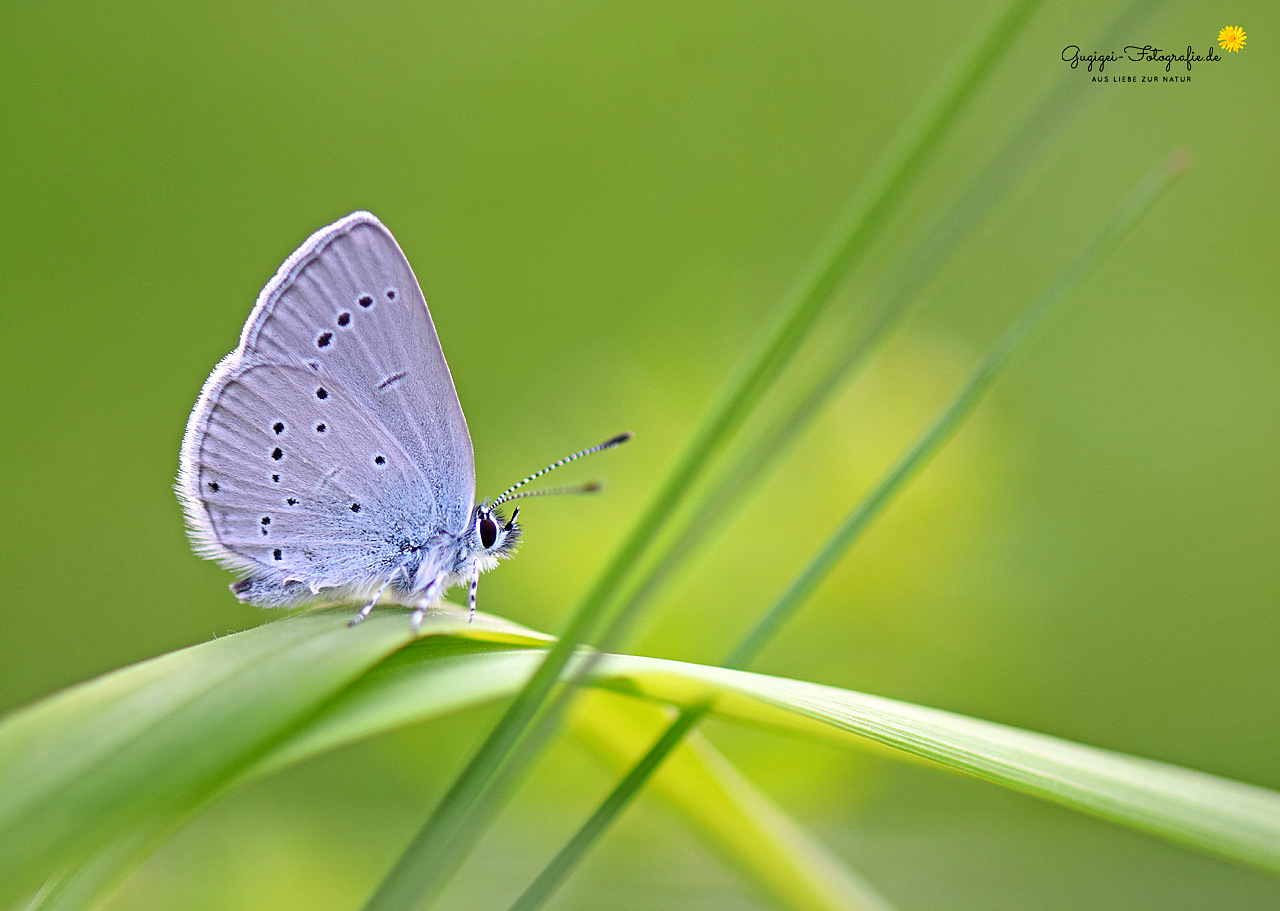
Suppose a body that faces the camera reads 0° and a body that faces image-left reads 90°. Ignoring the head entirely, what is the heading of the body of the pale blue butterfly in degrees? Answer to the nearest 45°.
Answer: approximately 270°

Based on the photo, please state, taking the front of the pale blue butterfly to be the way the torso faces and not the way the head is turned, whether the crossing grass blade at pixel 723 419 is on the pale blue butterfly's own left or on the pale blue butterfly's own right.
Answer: on the pale blue butterfly's own right

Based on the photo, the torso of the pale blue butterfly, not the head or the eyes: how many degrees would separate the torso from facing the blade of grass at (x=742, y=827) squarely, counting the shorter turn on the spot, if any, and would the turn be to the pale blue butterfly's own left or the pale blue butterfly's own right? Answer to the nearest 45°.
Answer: approximately 45° to the pale blue butterfly's own right
